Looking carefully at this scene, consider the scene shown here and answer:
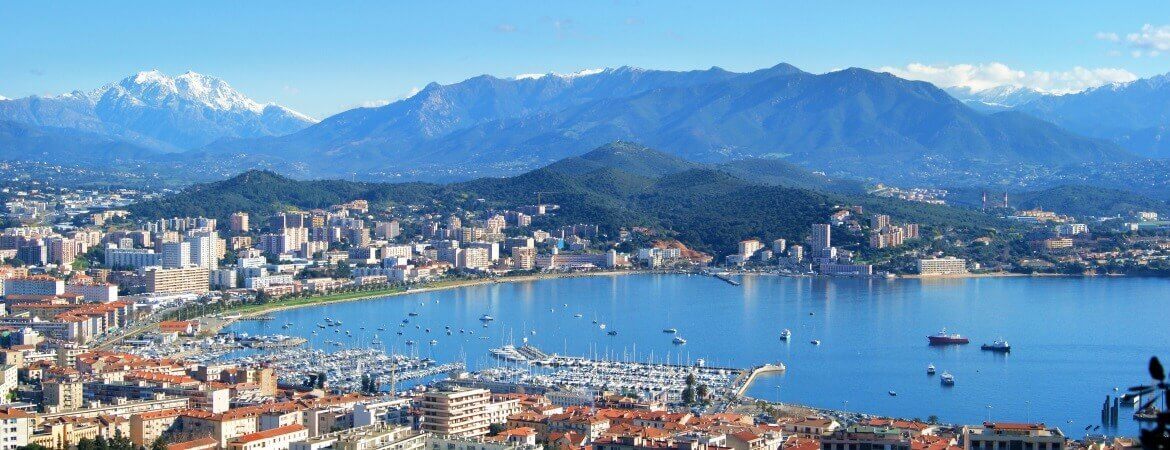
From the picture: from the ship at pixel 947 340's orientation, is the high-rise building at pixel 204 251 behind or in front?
in front

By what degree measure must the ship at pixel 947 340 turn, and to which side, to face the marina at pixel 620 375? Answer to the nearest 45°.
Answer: approximately 45° to its left

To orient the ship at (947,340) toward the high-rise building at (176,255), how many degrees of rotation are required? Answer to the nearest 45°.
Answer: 0° — it already faces it

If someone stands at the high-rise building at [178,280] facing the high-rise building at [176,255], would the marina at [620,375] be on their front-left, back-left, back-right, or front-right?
back-right

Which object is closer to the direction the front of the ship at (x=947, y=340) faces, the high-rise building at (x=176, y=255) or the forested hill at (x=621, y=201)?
the high-rise building

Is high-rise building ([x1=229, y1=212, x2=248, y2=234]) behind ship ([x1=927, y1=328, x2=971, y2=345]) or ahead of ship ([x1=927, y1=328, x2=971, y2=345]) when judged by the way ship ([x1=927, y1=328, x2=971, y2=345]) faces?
ahead

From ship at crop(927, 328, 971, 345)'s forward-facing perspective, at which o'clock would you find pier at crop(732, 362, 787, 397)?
The pier is roughly at 10 o'clock from the ship.

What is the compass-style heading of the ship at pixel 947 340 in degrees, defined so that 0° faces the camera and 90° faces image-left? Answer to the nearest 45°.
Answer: approximately 90°
